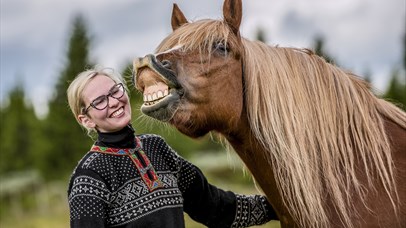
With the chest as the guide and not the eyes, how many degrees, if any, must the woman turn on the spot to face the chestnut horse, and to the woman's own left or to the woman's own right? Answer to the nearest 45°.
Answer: approximately 45° to the woman's own left

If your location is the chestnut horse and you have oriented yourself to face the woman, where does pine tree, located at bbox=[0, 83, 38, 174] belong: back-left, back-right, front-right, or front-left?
front-right

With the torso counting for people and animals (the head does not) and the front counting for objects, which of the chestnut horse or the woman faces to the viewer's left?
the chestnut horse

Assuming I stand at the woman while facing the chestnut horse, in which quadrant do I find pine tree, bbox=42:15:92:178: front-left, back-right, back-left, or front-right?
back-left

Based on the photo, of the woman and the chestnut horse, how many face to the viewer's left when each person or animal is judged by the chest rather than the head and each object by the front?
1

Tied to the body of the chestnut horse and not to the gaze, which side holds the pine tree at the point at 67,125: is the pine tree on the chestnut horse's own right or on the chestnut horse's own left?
on the chestnut horse's own right

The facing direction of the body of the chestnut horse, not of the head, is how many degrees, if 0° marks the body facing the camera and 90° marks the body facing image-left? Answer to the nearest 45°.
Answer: approximately 90°

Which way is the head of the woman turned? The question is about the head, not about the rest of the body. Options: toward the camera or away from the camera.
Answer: toward the camera

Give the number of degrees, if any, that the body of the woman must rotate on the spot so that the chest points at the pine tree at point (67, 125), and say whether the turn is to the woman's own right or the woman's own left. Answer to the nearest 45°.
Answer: approximately 135° to the woman's own left

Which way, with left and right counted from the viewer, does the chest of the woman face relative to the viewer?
facing the viewer and to the right of the viewer

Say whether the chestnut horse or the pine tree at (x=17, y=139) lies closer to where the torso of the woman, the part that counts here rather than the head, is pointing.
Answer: the chestnut horse

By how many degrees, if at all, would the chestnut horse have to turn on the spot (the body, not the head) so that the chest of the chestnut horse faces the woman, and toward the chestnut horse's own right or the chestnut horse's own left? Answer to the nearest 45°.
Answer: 0° — it already faces them

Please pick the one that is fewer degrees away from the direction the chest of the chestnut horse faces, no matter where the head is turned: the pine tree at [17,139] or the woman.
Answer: the woman
